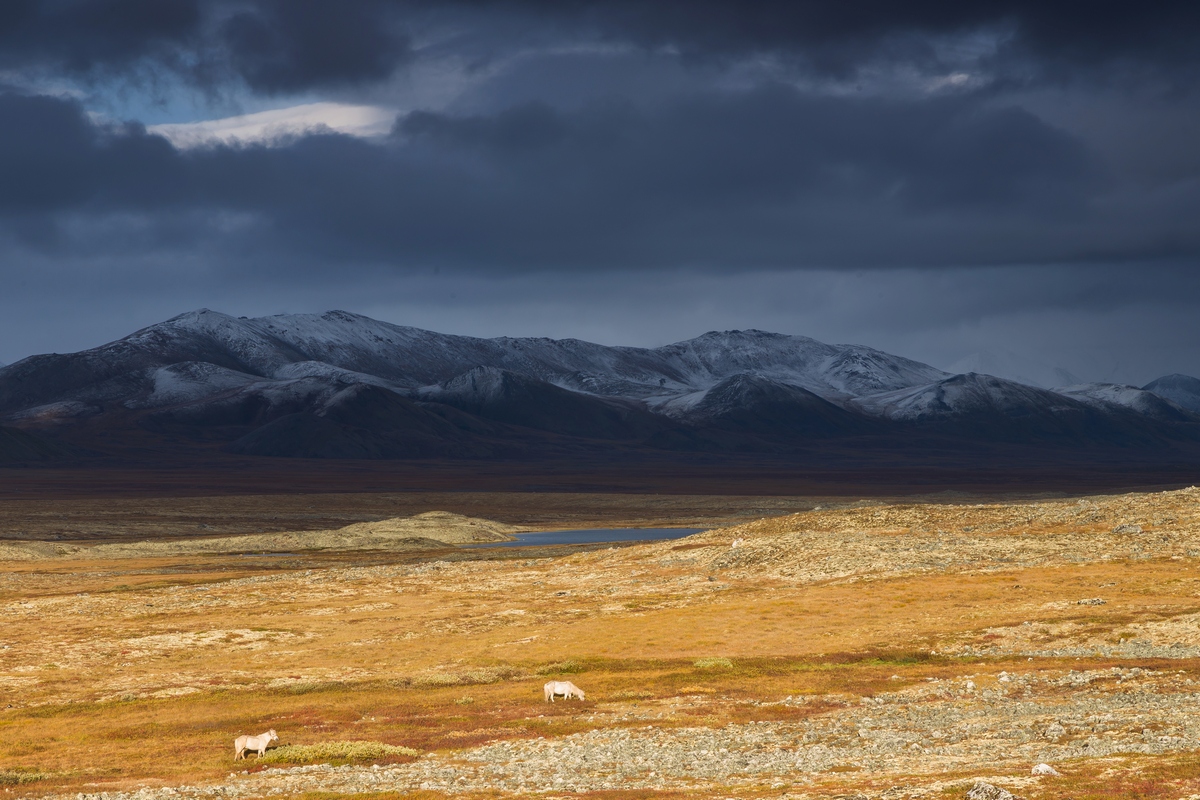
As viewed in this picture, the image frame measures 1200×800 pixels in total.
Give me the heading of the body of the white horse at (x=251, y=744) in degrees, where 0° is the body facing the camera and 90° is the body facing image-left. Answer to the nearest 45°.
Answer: approximately 270°

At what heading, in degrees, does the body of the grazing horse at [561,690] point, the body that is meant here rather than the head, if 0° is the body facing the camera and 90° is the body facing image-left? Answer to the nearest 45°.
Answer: approximately 270°
